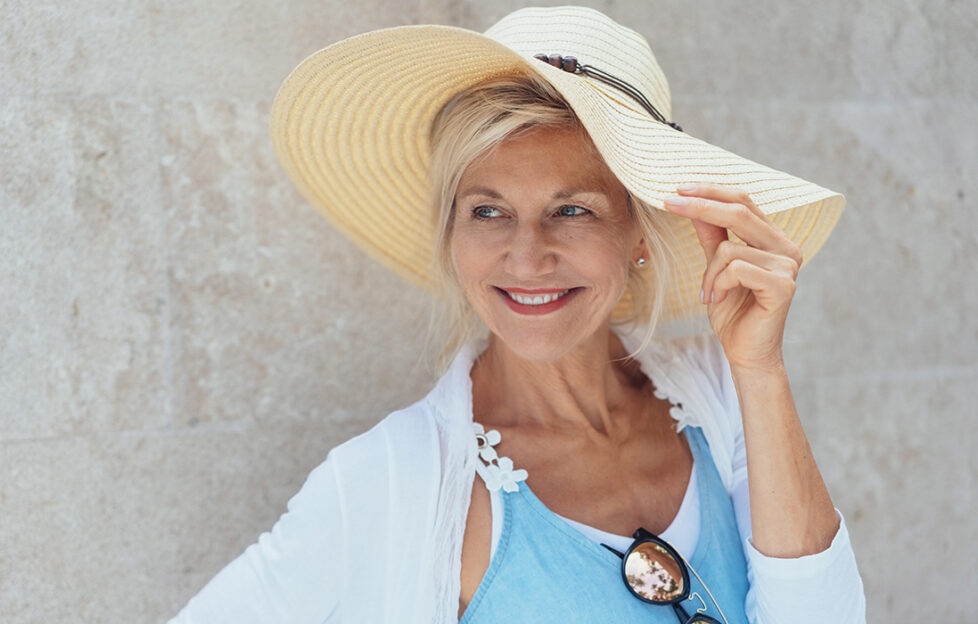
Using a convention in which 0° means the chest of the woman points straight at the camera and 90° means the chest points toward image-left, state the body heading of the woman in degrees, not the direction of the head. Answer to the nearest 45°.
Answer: approximately 315°

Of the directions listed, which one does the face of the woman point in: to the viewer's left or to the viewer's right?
to the viewer's left
